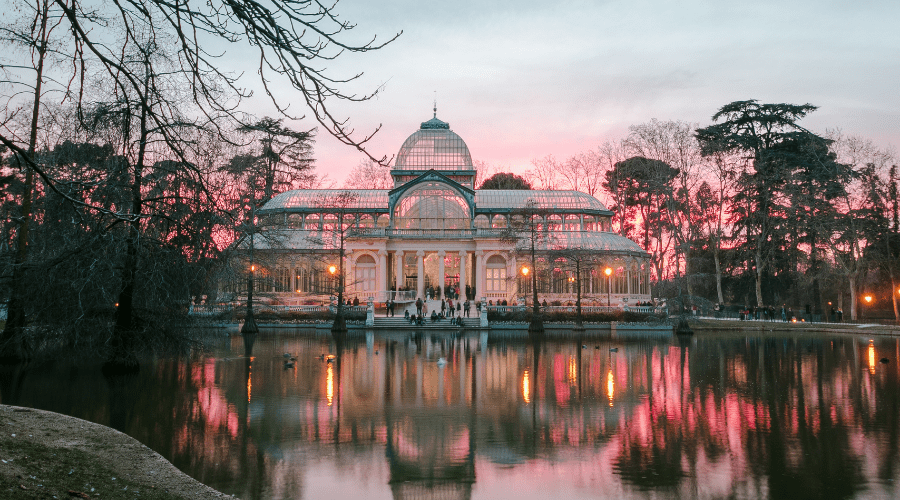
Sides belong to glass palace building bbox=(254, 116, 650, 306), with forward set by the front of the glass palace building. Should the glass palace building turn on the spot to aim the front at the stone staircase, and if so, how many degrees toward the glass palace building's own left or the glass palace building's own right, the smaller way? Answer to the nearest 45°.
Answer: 0° — it already faces it

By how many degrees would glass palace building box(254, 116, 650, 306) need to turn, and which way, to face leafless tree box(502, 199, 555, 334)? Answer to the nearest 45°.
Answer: approximately 45° to its left

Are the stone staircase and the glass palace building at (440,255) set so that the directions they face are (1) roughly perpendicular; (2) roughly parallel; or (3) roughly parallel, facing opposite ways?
roughly parallel

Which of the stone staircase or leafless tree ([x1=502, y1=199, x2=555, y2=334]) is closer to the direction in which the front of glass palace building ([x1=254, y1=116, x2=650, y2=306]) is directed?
the stone staircase

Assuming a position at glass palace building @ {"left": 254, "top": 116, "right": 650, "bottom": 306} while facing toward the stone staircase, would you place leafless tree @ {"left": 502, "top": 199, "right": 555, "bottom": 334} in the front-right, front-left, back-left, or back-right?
front-left

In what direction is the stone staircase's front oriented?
toward the camera

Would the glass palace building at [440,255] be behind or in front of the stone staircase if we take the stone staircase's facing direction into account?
behind

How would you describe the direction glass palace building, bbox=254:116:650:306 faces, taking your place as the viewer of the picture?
facing the viewer

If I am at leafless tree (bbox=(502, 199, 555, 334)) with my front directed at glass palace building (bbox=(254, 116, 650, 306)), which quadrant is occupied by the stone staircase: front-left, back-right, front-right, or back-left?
front-left

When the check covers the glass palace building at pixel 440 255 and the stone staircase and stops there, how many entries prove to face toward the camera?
2

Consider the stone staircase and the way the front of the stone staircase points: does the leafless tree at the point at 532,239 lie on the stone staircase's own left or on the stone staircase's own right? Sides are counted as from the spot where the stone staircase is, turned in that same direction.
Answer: on the stone staircase's own left
